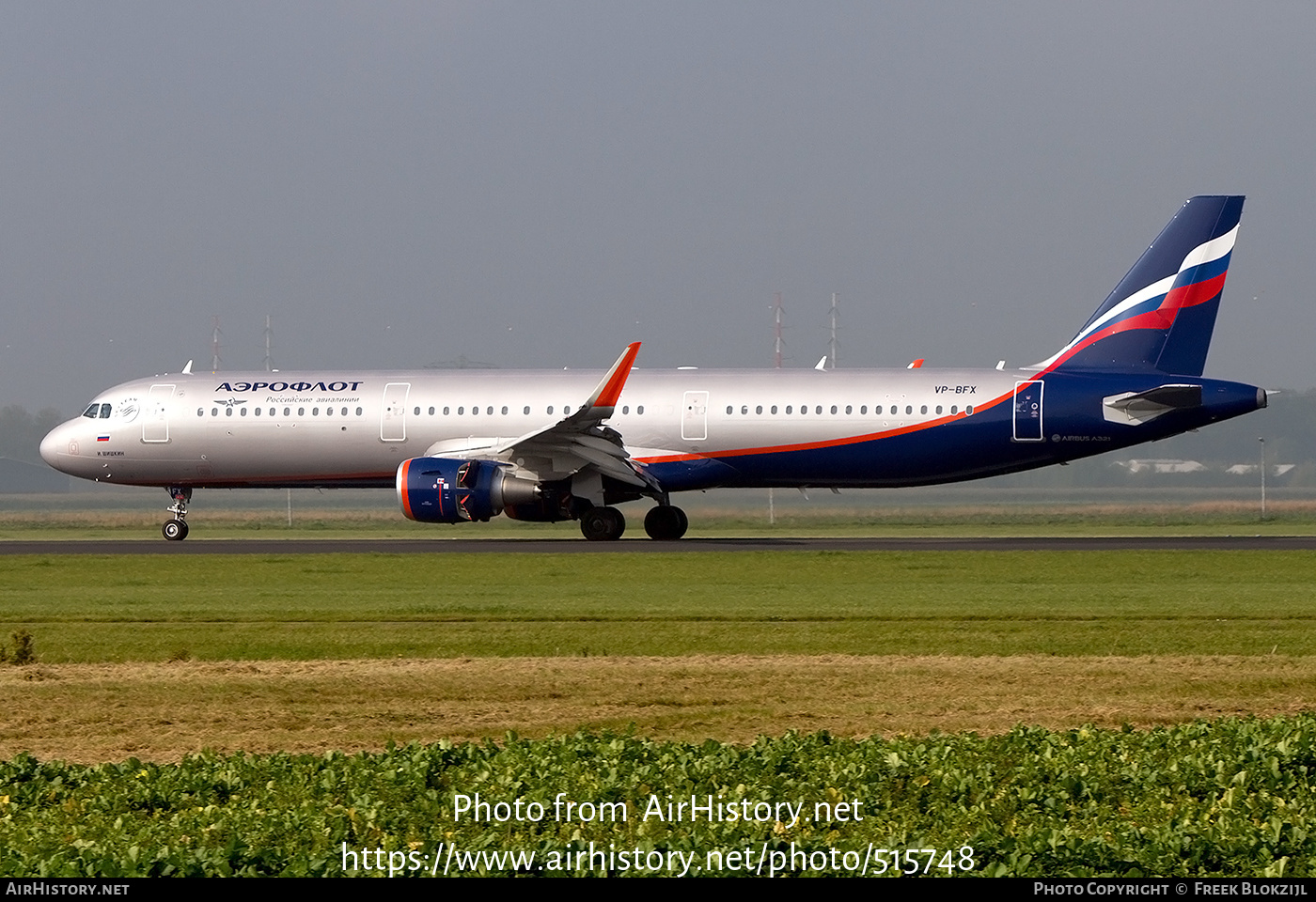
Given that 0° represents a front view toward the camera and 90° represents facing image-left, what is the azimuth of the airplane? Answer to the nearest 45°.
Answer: approximately 90°
